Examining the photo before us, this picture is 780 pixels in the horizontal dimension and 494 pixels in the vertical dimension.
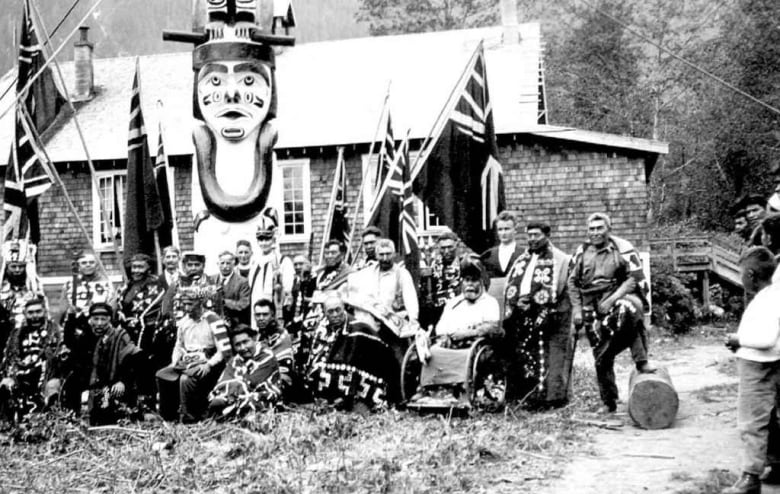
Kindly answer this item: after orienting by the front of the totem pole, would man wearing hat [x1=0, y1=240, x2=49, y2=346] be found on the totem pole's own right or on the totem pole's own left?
on the totem pole's own right

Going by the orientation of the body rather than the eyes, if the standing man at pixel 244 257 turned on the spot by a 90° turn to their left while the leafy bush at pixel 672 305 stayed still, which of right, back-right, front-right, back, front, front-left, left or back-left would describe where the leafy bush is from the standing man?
front-left

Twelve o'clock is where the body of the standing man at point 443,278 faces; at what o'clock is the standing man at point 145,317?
the standing man at point 145,317 is roughly at 3 o'clock from the standing man at point 443,278.

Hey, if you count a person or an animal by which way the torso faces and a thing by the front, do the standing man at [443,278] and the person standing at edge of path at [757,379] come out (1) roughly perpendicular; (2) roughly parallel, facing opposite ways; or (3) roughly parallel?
roughly perpendicular

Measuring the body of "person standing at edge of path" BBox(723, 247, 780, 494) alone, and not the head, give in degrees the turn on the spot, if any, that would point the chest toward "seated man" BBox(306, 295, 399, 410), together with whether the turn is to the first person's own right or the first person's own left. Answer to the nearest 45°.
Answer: approximately 45° to the first person's own right

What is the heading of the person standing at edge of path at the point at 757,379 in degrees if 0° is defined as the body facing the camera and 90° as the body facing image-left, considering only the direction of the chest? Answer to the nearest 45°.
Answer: approximately 90°
